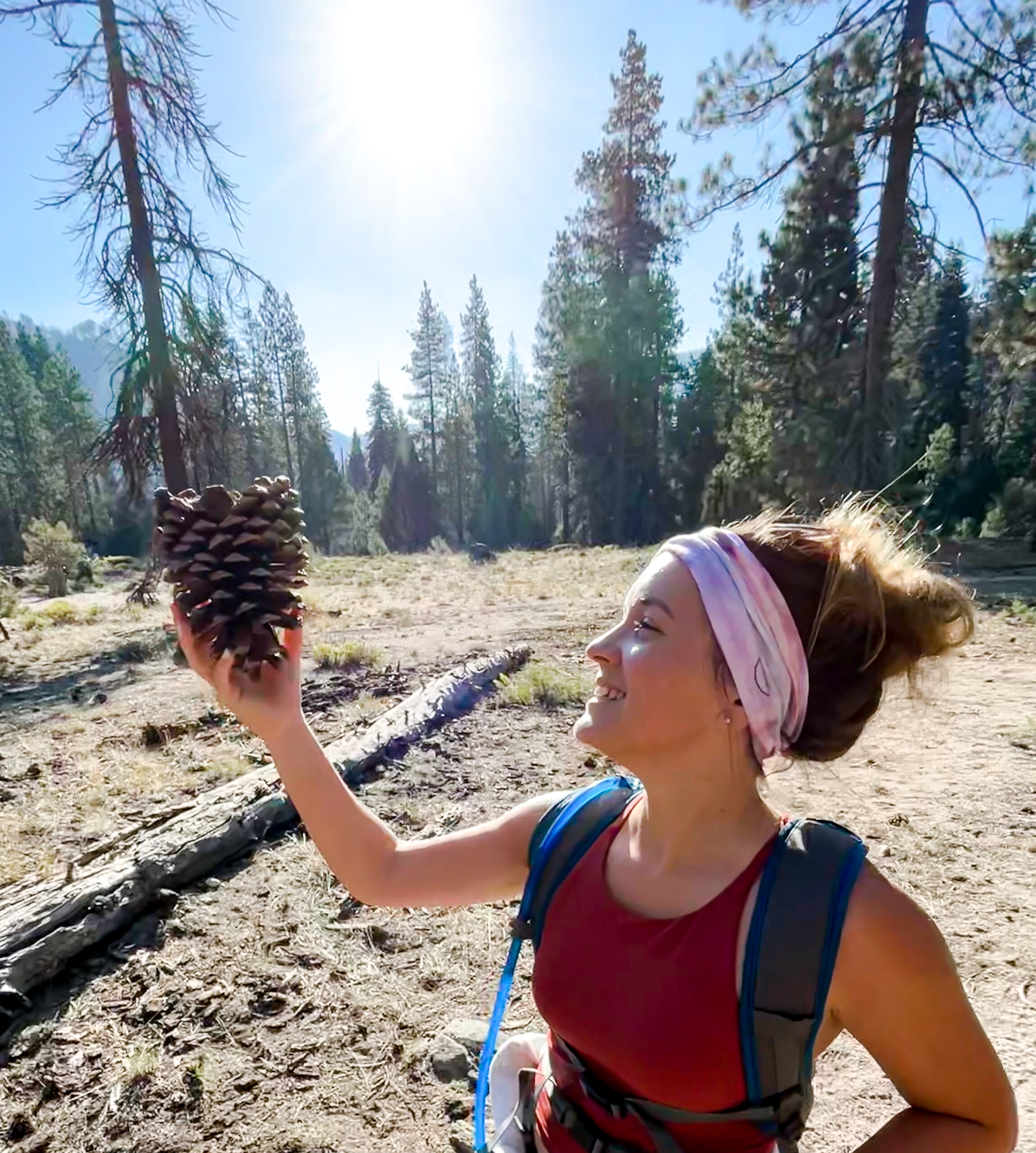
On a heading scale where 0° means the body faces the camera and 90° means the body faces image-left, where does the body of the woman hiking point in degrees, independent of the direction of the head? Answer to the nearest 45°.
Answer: approximately 45°

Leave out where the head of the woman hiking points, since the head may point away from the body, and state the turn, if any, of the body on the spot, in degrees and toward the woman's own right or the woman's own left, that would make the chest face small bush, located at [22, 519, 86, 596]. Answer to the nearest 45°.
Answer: approximately 90° to the woman's own right

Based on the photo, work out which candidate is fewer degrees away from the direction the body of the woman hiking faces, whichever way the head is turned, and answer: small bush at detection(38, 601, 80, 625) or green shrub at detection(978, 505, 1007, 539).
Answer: the small bush

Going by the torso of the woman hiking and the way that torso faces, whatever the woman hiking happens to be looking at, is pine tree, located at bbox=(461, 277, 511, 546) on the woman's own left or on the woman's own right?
on the woman's own right

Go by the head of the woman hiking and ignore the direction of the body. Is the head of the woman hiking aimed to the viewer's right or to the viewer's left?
to the viewer's left

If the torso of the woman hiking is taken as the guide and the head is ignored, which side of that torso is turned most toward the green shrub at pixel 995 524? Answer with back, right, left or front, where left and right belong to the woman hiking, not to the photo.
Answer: back

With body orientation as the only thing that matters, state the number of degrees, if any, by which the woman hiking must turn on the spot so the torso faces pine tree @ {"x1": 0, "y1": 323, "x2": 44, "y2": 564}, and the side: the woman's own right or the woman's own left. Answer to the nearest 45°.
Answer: approximately 90° to the woman's own right

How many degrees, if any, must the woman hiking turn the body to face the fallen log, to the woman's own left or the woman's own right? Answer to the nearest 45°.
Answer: approximately 90° to the woman's own right

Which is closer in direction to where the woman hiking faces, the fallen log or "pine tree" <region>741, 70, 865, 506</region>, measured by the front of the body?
the fallen log
